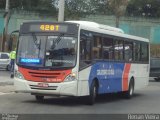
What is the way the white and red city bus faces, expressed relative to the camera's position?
facing the viewer and to the left of the viewer
